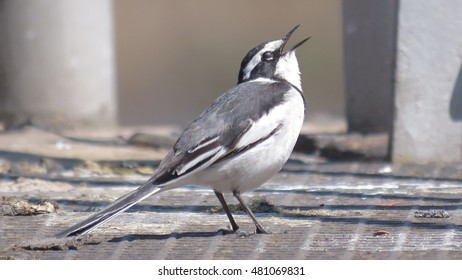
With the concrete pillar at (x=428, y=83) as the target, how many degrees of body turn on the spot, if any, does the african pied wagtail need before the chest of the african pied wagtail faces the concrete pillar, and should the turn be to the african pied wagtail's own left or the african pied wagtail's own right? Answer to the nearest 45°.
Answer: approximately 45° to the african pied wagtail's own left

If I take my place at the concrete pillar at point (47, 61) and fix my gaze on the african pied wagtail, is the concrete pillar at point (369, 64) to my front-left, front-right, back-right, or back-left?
front-left

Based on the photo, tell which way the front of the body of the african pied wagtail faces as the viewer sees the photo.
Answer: to the viewer's right

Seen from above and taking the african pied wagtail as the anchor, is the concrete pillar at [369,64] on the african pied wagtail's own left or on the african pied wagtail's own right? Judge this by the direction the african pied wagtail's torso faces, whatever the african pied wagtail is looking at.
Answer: on the african pied wagtail's own left

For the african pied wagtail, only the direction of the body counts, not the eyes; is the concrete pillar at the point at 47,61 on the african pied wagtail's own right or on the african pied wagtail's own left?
on the african pied wagtail's own left
